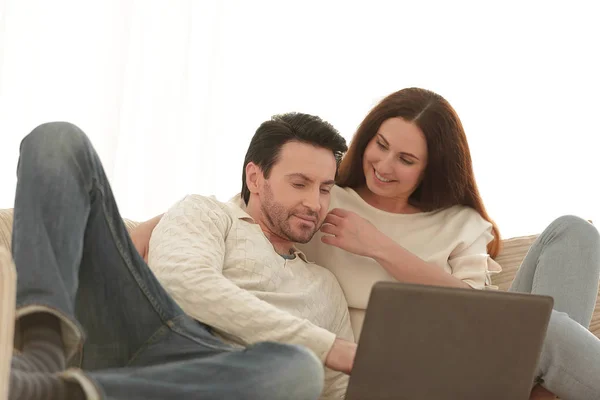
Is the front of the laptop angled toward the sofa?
yes

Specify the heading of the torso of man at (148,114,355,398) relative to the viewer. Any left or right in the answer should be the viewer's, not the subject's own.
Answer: facing the viewer and to the right of the viewer

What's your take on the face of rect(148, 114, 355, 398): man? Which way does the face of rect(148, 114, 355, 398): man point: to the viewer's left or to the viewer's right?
to the viewer's right

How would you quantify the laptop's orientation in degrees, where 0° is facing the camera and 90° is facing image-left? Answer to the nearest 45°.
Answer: approximately 180°

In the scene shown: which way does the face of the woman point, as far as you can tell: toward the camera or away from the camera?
toward the camera

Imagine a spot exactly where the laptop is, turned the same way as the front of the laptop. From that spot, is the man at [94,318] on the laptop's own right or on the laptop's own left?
on the laptop's own left

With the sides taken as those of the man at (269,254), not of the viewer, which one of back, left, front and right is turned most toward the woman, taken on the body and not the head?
left

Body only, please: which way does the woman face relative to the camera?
toward the camera
